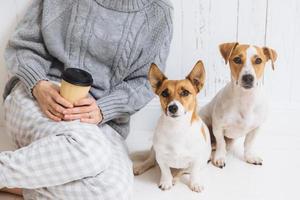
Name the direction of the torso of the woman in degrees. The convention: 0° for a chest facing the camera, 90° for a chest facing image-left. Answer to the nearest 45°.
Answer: approximately 0°

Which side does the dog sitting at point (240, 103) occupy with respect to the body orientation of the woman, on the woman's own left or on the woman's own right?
on the woman's own left

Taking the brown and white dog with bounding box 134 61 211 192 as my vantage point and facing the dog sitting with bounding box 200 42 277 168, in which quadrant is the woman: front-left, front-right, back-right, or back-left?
back-left

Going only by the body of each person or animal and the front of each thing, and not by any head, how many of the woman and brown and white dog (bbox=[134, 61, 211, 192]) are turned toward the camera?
2

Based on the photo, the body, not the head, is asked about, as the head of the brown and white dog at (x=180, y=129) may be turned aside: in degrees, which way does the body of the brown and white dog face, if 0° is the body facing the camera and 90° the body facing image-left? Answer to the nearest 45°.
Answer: approximately 0°
